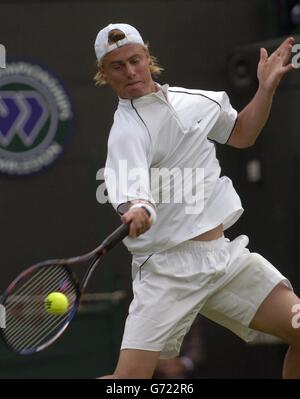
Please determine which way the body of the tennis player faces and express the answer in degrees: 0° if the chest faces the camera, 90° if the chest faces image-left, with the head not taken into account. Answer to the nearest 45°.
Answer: approximately 0°

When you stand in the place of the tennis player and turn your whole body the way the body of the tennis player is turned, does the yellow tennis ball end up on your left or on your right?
on your right
